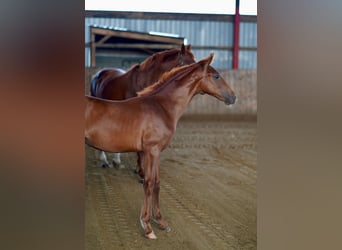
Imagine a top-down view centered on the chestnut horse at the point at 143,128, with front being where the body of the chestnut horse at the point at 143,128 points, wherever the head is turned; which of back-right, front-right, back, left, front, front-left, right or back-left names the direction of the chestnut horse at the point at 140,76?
left

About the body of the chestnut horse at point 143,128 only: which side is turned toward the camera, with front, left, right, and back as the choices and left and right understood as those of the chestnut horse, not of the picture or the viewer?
right
